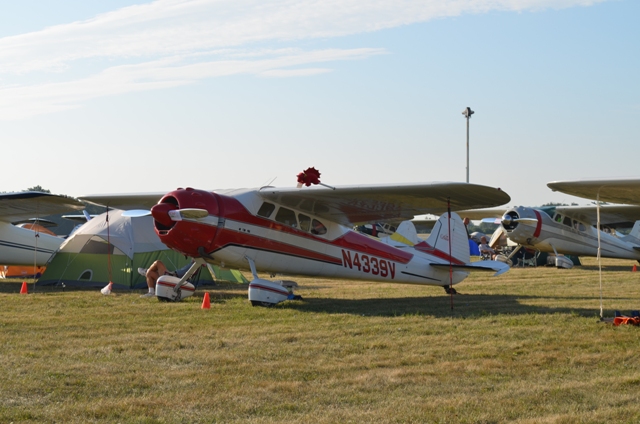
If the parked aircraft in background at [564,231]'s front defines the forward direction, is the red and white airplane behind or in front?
in front

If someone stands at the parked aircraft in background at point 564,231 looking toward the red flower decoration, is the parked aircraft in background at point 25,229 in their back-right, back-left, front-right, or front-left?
front-right

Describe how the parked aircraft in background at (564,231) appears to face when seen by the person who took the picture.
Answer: facing the viewer and to the left of the viewer

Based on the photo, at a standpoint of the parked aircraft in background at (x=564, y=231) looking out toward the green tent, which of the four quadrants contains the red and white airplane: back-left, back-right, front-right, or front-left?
front-left

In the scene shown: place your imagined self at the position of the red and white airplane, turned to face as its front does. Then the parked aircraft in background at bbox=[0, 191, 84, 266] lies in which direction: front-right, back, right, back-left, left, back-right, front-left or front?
right

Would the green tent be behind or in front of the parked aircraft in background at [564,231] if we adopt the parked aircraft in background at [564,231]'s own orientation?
in front

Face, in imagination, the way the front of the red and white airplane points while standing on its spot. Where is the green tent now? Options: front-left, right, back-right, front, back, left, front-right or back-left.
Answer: right

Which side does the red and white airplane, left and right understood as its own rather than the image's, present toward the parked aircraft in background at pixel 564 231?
back

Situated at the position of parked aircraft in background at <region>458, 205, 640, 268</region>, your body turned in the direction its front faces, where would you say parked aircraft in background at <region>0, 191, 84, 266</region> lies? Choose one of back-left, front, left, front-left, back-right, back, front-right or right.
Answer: front

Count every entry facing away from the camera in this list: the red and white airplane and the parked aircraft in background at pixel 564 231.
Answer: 0

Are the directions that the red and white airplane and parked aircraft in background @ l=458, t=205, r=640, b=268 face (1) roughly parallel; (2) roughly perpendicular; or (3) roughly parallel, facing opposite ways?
roughly parallel
